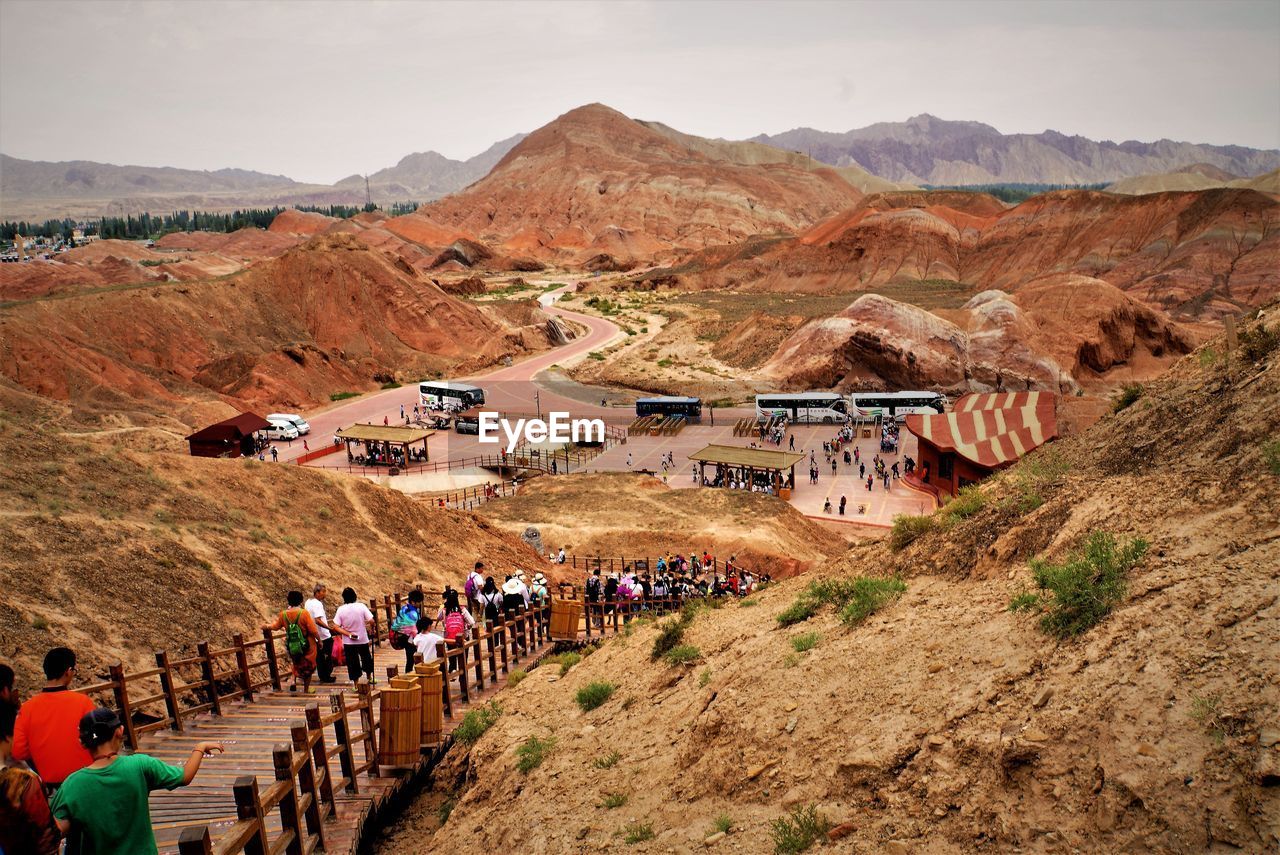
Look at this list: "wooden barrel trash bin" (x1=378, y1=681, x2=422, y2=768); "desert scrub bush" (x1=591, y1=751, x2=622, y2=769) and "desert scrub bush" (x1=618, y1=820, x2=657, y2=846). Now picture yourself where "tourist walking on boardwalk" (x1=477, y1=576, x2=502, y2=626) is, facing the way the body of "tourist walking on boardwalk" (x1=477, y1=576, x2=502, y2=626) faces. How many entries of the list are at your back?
3

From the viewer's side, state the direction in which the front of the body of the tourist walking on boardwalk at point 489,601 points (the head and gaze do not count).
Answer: away from the camera

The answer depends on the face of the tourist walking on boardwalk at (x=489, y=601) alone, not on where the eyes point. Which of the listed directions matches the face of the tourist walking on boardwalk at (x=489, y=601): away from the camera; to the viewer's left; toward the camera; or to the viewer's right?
away from the camera

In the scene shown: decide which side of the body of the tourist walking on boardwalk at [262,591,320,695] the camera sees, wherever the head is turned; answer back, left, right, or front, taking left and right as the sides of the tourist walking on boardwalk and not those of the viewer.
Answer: back

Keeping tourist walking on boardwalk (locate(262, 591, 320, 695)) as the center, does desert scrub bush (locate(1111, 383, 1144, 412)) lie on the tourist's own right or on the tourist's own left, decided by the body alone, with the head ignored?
on the tourist's own right

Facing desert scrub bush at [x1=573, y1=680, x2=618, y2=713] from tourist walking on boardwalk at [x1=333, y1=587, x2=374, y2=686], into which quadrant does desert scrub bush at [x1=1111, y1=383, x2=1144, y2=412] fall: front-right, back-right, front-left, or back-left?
front-left

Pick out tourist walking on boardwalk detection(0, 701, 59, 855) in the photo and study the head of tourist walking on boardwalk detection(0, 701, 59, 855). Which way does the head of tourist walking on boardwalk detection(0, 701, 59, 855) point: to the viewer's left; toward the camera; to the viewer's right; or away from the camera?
away from the camera

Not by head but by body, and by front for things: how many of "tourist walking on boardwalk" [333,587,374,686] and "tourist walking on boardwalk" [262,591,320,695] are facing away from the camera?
2

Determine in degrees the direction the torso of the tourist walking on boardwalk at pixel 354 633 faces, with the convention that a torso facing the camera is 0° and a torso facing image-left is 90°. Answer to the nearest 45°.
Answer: approximately 180°

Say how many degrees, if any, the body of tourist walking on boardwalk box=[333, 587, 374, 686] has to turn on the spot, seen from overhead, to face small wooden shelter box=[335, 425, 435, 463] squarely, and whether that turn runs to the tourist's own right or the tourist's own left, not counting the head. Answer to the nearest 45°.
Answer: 0° — they already face it

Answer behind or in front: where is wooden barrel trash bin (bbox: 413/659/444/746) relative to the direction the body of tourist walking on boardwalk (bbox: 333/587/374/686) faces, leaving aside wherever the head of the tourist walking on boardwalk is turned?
behind

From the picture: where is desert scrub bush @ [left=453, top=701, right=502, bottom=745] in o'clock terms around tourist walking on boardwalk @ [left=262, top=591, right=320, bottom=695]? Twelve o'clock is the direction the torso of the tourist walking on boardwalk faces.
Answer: The desert scrub bush is roughly at 4 o'clock from the tourist walking on boardwalk.

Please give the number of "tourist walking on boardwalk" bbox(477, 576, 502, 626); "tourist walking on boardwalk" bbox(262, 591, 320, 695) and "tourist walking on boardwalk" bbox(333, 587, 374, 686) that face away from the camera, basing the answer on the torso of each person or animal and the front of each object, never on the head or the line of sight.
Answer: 3

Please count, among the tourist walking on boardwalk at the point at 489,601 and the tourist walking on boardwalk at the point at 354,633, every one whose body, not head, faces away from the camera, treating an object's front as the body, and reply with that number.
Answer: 2
